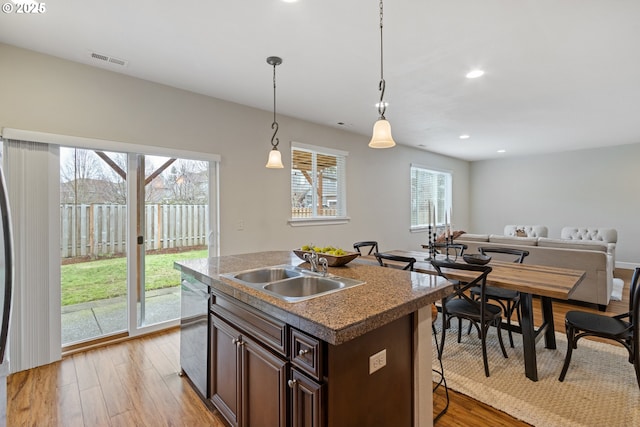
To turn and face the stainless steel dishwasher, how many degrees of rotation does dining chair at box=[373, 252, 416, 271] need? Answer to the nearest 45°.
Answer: approximately 180°

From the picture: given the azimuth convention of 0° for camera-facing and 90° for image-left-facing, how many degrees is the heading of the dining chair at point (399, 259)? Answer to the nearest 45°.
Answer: approximately 225°

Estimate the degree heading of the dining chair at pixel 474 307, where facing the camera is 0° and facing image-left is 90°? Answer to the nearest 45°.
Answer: approximately 225°

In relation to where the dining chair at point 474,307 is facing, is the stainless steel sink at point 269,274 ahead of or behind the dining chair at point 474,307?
behind

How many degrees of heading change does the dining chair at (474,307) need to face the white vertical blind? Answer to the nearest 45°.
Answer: approximately 180°

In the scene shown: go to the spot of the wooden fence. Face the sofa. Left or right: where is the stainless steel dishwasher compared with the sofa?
right

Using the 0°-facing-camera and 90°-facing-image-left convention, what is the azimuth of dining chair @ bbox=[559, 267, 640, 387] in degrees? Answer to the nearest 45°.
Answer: approximately 90°

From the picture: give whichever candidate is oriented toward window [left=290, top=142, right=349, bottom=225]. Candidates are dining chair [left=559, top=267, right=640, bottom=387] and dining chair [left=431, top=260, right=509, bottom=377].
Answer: dining chair [left=559, top=267, right=640, bottom=387]

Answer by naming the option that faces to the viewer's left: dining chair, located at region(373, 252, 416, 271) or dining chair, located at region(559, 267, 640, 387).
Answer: dining chair, located at region(559, 267, 640, 387)

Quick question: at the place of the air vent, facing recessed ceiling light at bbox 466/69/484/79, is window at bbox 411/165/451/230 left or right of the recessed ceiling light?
left

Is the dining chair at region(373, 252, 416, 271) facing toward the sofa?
yes
